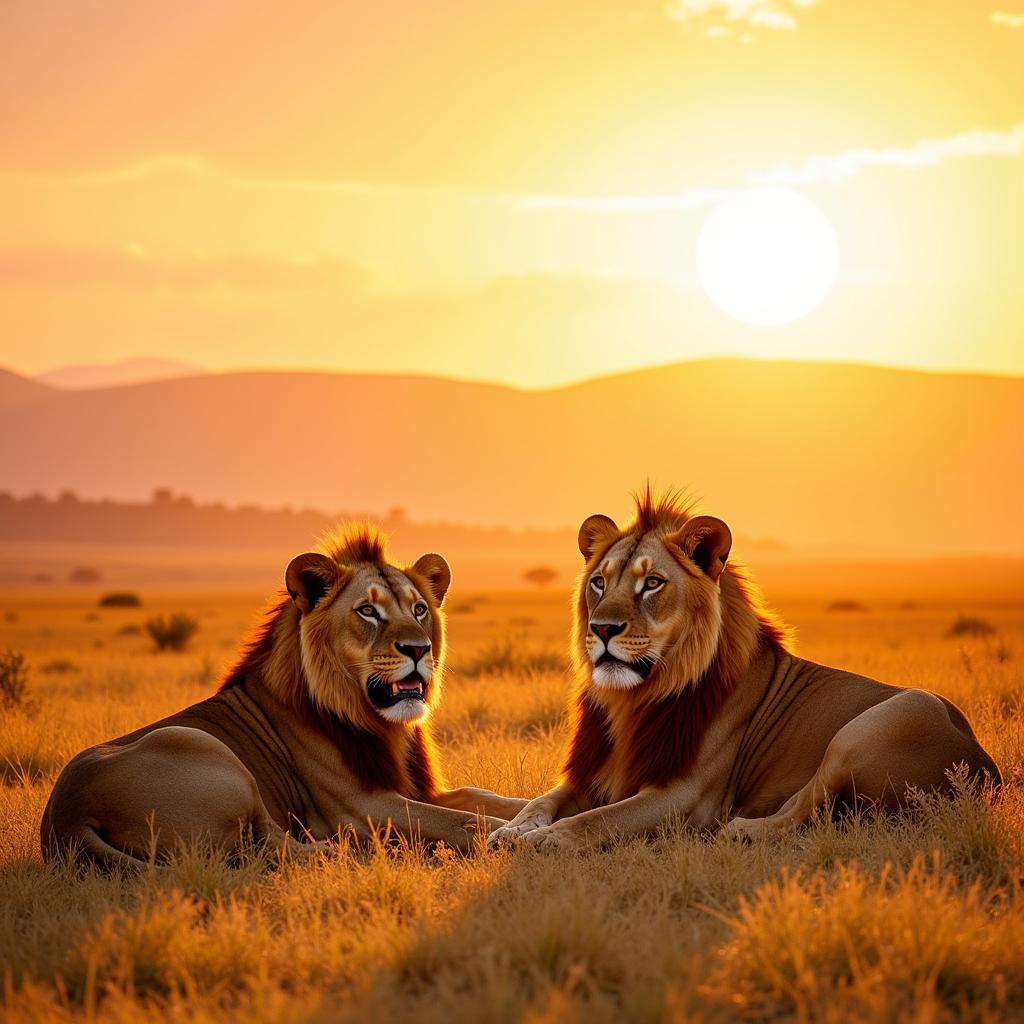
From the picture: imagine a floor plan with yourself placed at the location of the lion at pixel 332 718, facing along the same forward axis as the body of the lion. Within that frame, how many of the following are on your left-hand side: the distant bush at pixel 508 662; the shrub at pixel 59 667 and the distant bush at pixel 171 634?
3

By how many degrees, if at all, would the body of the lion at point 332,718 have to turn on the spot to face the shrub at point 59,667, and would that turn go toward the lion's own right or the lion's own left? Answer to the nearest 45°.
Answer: approximately 90° to the lion's own left

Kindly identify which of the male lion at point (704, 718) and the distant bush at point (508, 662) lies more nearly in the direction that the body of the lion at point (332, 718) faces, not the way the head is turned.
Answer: the male lion

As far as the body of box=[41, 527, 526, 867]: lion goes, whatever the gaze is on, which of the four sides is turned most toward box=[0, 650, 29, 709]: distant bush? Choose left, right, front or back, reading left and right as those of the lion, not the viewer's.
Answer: left

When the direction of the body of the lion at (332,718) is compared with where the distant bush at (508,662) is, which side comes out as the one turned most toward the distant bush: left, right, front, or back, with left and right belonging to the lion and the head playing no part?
left

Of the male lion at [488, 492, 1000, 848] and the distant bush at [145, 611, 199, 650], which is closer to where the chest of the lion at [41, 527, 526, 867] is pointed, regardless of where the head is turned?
the male lion

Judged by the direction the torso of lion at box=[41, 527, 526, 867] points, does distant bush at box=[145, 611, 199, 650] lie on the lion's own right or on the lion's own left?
on the lion's own left

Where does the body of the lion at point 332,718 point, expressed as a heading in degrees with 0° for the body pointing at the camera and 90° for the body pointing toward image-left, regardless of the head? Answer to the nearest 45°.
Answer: approximately 270°

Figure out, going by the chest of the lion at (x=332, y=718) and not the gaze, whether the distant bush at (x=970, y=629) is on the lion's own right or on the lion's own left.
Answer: on the lion's own left
